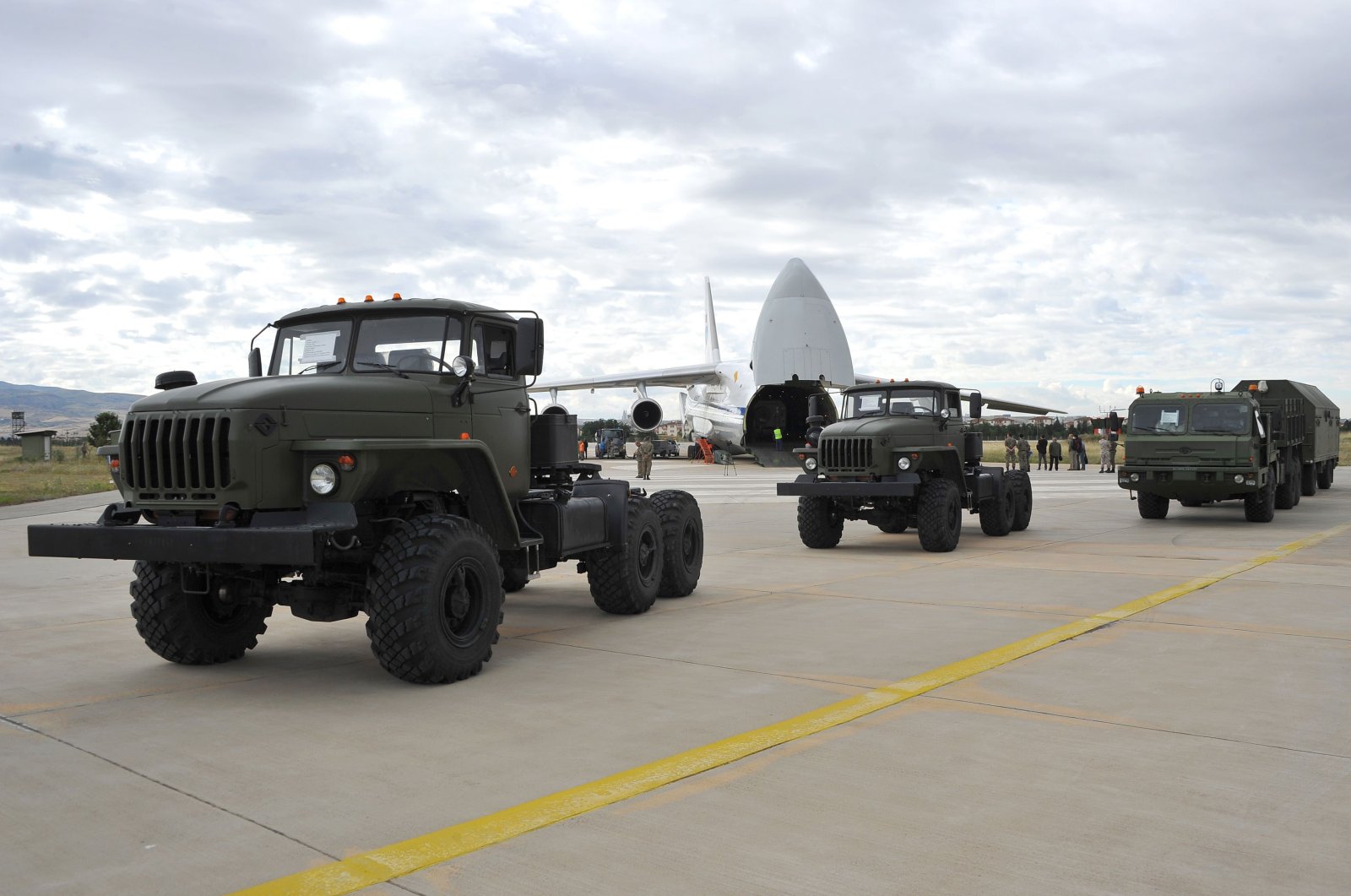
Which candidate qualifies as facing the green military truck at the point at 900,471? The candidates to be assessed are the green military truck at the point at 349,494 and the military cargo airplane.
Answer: the military cargo airplane

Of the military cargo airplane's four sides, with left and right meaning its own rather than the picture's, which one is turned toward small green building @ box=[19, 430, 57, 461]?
right

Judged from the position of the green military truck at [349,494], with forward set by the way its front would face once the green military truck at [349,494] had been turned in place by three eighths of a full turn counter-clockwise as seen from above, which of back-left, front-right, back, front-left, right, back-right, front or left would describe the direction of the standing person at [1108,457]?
front-left

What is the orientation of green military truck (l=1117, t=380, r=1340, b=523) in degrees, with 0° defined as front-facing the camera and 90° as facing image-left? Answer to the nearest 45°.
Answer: approximately 45°

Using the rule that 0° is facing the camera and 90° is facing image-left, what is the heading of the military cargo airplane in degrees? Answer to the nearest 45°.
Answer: approximately 0°

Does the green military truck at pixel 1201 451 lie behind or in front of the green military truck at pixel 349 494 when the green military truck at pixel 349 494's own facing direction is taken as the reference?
behind

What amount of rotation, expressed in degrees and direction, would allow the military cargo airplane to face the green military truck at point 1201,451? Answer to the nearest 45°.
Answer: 0° — it already faces it

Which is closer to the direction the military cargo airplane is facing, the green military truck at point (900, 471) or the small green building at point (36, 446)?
the green military truck

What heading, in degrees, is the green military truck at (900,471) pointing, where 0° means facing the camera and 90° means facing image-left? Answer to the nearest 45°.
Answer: approximately 45°
